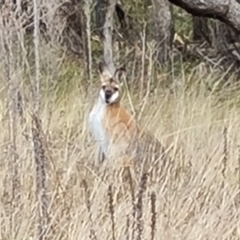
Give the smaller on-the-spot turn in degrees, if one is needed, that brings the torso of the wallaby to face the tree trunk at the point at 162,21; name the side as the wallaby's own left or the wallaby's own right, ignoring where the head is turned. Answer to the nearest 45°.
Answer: approximately 135° to the wallaby's own right

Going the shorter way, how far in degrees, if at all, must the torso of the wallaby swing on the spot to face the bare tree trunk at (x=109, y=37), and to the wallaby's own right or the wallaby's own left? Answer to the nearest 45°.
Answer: approximately 135° to the wallaby's own right

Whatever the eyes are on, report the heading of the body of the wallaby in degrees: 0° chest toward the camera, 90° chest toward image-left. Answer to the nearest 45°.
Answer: approximately 45°

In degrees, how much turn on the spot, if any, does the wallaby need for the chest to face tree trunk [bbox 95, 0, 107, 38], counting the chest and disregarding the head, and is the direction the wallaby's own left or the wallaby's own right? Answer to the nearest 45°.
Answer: approximately 135° to the wallaby's own right
